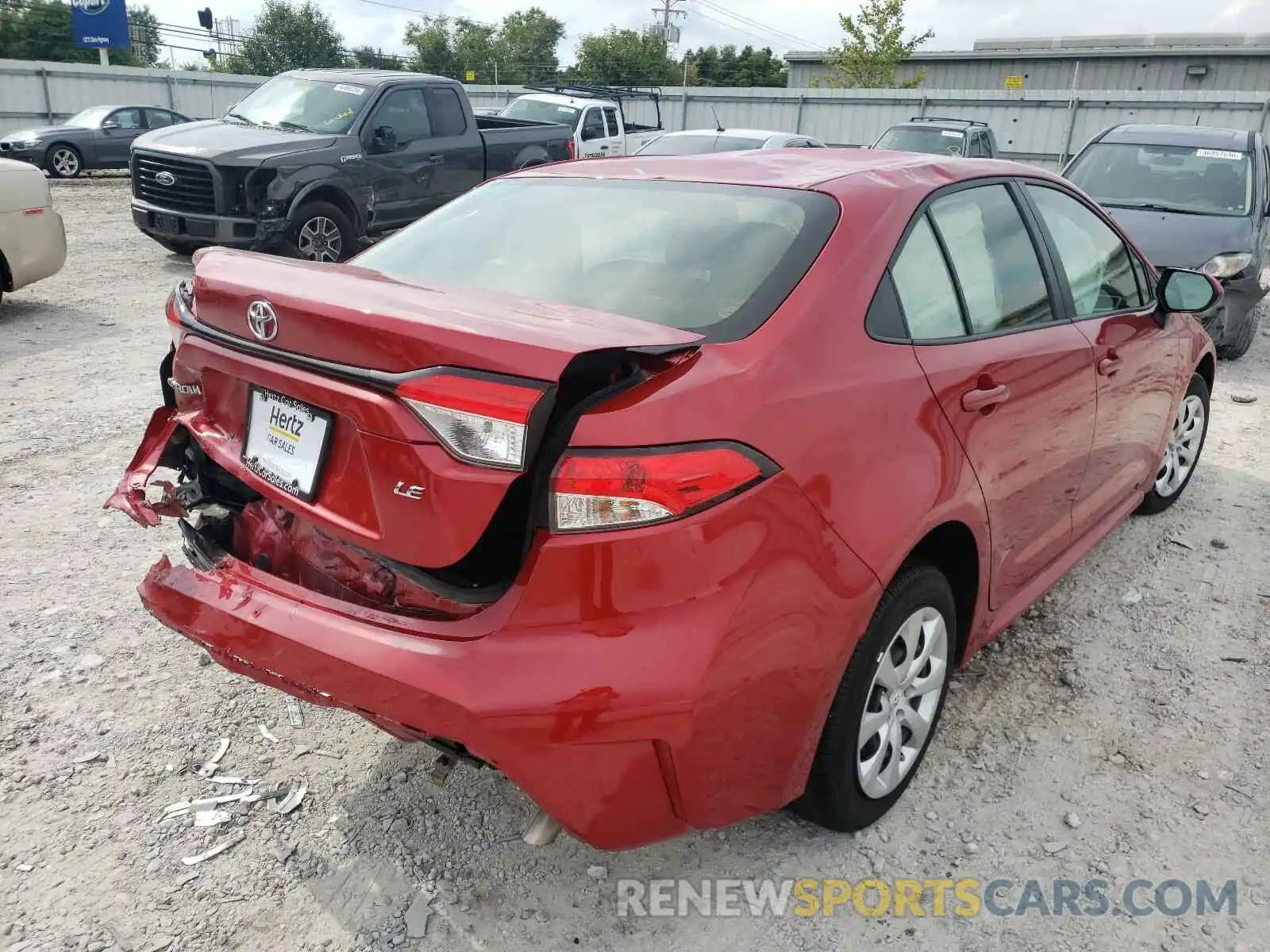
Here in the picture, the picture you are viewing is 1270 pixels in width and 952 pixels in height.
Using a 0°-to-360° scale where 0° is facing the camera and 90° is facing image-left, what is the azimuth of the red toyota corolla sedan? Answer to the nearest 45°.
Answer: approximately 225°

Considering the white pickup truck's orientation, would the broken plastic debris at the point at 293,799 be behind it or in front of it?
in front

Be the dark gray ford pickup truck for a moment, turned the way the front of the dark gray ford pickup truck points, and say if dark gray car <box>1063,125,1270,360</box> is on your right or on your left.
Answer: on your left

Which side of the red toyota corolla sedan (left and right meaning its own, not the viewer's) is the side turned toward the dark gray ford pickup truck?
left

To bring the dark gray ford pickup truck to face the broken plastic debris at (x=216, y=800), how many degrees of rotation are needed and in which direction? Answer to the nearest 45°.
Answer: approximately 45° to its left

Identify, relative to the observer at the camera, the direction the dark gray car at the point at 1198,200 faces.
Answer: facing the viewer and to the left of the viewer

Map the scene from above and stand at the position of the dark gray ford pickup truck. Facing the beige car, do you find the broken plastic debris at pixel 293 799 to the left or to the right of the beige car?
left

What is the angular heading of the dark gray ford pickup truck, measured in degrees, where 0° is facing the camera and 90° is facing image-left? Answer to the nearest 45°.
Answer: approximately 45°

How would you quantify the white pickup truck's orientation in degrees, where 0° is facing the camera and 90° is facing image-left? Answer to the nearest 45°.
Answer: approximately 45°
